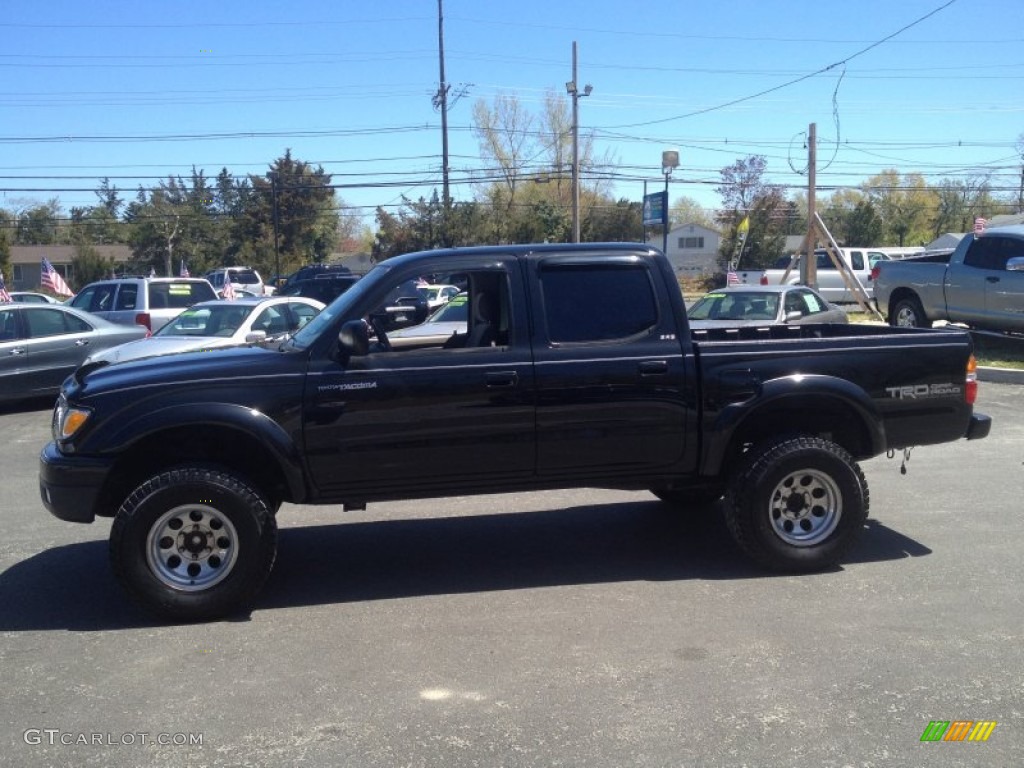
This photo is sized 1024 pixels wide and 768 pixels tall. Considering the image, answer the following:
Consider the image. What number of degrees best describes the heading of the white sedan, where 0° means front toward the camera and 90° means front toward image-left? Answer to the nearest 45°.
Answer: approximately 45°

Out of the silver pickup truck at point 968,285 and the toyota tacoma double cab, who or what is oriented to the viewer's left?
the toyota tacoma double cab

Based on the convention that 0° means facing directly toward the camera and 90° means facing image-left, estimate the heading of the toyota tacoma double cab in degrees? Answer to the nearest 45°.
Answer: approximately 90°

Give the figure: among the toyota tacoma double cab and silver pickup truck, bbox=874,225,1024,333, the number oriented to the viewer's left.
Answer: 1

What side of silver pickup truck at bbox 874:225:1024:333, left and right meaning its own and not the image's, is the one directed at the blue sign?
back

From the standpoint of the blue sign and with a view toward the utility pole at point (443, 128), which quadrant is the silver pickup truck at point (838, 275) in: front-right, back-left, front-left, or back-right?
back-left

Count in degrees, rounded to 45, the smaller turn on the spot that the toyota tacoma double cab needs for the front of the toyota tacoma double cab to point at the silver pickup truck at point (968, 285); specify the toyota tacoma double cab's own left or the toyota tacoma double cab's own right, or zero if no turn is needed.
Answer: approximately 135° to the toyota tacoma double cab's own right

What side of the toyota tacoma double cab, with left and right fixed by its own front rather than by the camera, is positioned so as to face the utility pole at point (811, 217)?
right

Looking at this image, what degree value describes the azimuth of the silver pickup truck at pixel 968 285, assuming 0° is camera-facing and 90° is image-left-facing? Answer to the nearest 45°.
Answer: approximately 315°
